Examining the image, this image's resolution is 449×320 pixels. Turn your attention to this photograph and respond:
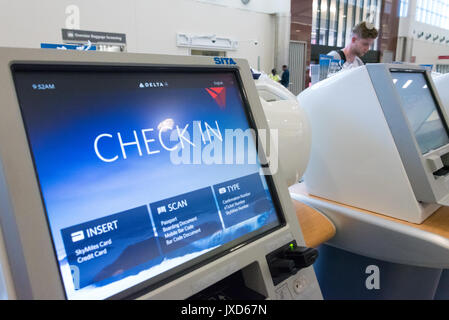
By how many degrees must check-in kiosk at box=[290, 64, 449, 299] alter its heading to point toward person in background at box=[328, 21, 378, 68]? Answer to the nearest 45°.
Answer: approximately 135° to its left

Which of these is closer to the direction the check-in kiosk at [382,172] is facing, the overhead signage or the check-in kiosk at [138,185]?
the check-in kiosk

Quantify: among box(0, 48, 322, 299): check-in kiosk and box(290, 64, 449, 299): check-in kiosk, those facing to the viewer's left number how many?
0

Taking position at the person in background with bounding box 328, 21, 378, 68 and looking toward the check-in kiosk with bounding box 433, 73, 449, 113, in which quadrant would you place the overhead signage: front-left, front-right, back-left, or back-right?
back-right

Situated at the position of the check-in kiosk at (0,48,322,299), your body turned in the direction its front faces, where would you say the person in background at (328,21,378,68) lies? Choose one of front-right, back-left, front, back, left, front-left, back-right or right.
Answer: left

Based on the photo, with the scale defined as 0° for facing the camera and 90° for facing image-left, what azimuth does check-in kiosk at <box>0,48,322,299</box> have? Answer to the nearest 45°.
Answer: approximately 315°

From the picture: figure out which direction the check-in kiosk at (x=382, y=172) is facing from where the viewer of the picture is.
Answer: facing the viewer and to the right of the viewer

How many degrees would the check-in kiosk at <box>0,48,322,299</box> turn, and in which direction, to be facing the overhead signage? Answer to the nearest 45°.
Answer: approximately 135° to its left

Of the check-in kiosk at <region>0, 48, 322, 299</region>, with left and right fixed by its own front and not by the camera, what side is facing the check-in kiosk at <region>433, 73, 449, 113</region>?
left
